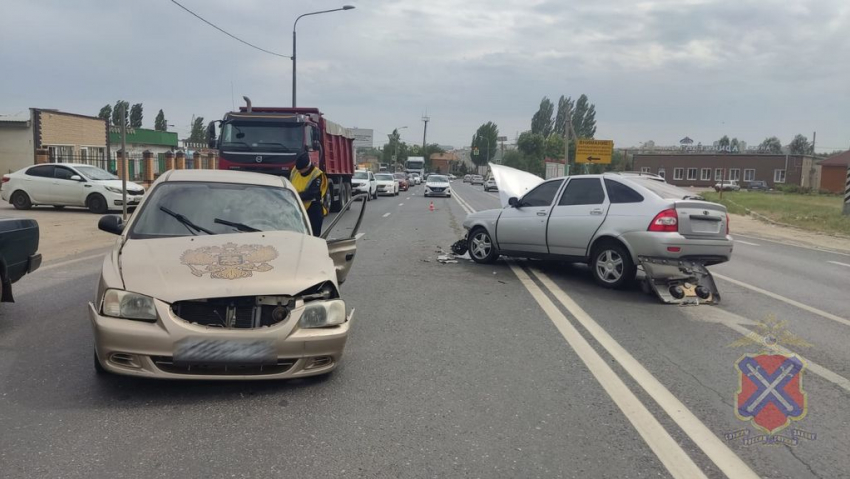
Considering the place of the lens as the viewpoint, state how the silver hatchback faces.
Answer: facing away from the viewer and to the left of the viewer

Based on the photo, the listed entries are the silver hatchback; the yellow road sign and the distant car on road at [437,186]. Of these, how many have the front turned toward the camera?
2

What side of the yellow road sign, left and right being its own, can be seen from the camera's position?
front

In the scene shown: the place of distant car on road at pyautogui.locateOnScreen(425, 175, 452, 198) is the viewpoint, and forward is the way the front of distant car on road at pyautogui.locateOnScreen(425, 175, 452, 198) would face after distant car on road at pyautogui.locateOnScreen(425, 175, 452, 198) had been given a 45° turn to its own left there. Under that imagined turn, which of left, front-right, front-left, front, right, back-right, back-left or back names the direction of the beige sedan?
front-right

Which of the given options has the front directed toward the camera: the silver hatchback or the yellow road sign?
the yellow road sign

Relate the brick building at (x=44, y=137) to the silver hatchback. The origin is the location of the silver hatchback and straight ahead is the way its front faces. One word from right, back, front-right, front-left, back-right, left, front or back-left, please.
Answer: front

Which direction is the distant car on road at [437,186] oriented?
toward the camera

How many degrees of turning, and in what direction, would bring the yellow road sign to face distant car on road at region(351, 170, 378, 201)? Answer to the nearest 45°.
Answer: approximately 45° to its right

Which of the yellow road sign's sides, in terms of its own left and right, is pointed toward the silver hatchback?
front

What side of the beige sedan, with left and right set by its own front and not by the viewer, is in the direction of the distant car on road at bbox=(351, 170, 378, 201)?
back

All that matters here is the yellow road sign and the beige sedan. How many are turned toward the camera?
2

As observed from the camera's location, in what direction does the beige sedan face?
facing the viewer

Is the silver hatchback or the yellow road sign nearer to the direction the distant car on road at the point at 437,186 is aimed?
the silver hatchback

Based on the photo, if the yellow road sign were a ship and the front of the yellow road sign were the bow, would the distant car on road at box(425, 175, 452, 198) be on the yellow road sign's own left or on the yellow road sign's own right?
on the yellow road sign's own right

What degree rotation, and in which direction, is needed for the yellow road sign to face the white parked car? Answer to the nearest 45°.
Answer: approximately 45° to its right

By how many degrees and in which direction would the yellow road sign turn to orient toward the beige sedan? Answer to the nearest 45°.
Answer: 0° — it already faces it

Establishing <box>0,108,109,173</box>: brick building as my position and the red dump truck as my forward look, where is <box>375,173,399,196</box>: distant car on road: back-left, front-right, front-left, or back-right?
front-left

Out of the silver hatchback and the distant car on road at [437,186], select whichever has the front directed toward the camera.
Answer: the distant car on road
